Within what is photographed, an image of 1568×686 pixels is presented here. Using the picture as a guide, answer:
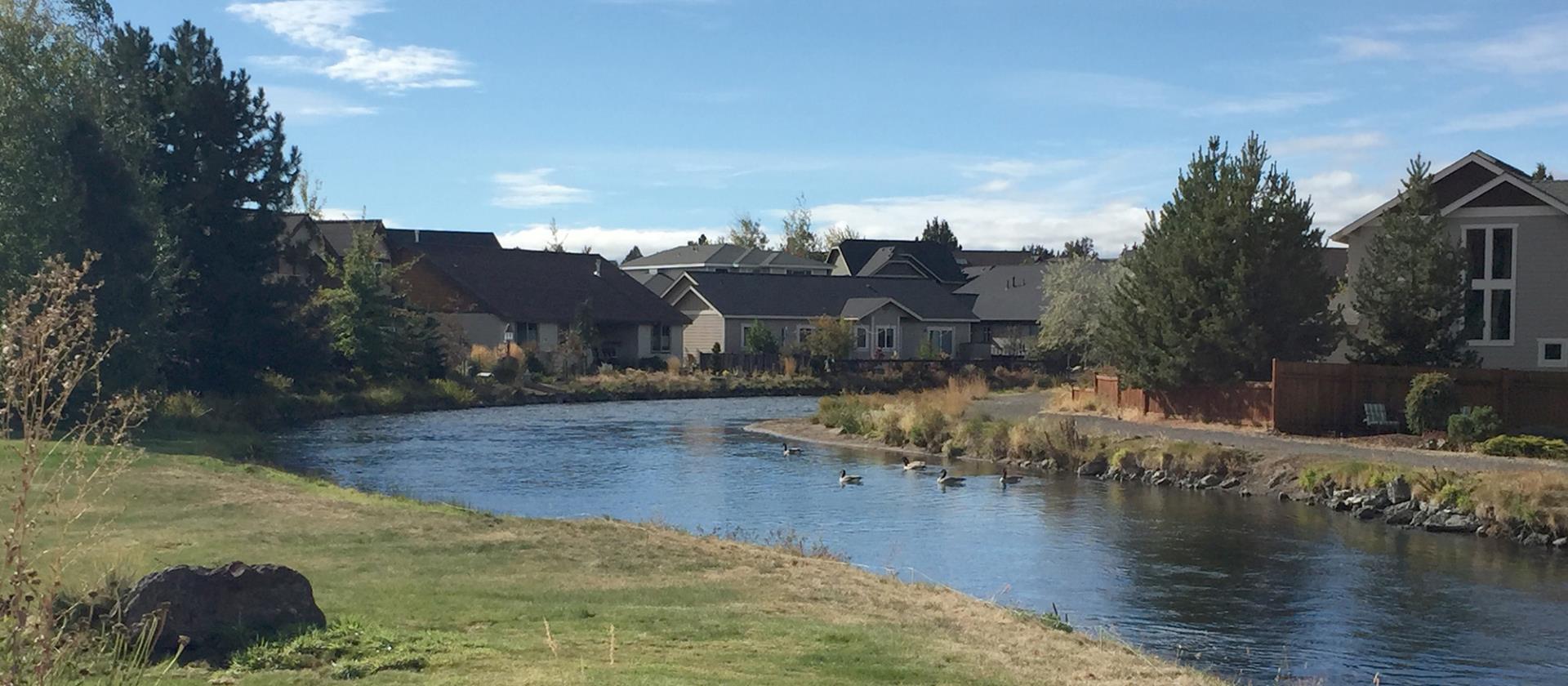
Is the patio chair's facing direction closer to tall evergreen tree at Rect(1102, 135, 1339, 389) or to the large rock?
the large rock

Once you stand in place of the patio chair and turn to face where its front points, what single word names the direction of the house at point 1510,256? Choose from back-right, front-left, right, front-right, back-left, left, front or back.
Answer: left

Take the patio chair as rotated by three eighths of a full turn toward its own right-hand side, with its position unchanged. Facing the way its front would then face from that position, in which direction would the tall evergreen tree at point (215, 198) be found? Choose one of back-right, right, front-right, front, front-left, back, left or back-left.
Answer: front

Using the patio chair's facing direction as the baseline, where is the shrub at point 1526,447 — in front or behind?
in front

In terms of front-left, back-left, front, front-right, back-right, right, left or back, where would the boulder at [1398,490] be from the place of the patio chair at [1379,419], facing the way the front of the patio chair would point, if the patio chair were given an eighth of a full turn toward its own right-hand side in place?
front

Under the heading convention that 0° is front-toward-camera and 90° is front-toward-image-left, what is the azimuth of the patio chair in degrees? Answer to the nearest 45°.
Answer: approximately 315°

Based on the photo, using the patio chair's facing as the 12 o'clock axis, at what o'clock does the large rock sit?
The large rock is roughly at 2 o'clock from the patio chair.

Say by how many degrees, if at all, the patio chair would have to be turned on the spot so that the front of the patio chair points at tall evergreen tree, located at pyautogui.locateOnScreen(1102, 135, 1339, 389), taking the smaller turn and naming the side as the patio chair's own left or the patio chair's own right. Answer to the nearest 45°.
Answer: approximately 180°

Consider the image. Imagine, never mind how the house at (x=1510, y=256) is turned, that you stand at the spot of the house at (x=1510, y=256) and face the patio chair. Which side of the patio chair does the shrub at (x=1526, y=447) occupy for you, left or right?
left
